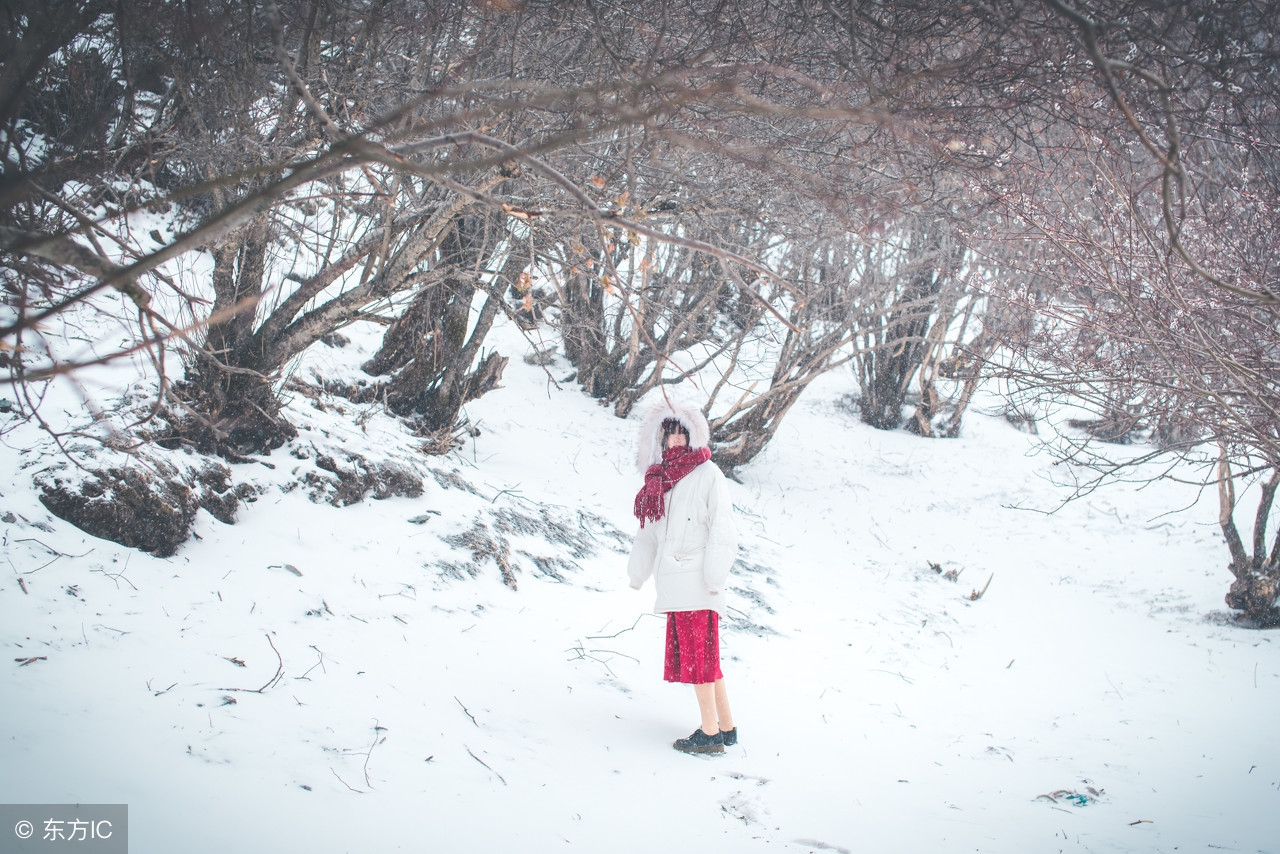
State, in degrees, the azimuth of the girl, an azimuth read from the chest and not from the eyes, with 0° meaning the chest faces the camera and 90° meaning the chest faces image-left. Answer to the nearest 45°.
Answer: approximately 45°

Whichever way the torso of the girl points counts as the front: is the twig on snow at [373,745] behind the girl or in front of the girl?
in front

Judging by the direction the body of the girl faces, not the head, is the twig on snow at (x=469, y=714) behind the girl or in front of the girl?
in front
